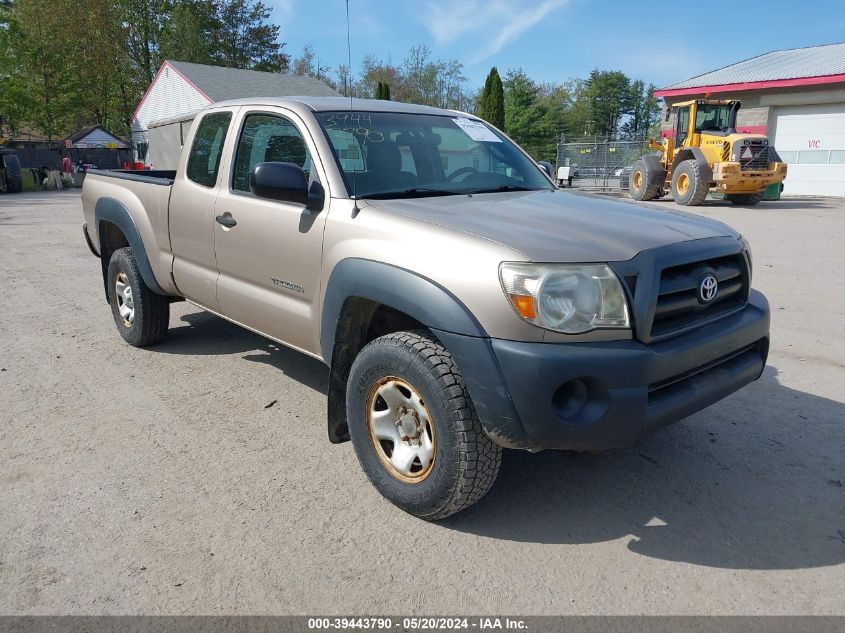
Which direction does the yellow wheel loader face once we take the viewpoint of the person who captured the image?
facing away from the viewer and to the left of the viewer

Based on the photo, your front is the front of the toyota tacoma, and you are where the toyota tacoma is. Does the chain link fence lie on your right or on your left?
on your left

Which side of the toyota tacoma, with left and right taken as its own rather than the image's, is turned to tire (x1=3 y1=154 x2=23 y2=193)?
back

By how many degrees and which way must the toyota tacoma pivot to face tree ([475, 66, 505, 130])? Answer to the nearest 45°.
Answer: approximately 135° to its left

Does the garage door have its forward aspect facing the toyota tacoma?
yes

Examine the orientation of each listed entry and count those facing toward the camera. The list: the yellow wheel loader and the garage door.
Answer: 1

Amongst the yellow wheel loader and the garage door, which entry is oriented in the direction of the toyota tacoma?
the garage door

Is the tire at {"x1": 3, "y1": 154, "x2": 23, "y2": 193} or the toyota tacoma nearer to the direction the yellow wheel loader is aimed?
the tire
